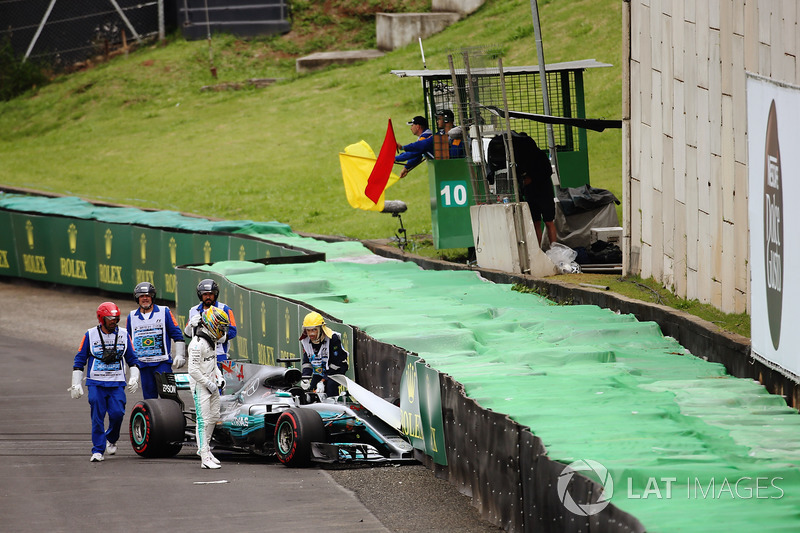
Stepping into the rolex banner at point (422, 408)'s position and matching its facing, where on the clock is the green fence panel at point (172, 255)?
The green fence panel is roughly at 4 o'clock from the rolex banner.

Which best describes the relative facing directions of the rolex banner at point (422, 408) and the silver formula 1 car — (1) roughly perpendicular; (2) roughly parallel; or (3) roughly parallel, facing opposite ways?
roughly perpendicular

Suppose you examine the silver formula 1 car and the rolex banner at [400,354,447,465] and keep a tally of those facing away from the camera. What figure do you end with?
0

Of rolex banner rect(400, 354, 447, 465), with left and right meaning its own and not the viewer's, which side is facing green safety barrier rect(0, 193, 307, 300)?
right

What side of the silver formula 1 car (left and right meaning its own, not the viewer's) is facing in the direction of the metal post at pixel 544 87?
left

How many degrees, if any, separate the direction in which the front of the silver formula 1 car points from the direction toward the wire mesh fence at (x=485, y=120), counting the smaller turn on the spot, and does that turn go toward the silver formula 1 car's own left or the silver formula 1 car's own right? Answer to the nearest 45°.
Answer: approximately 90° to the silver formula 1 car's own left

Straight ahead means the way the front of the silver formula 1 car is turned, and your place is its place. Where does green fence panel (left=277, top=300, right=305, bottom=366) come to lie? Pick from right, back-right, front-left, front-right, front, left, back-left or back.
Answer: back-left

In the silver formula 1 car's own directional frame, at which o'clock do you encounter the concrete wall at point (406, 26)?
The concrete wall is roughly at 8 o'clock from the silver formula 1 car.

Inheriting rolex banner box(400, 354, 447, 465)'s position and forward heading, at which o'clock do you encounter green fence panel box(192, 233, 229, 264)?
The green fence panel is roughly at 4 o'clock from the rolex banner.

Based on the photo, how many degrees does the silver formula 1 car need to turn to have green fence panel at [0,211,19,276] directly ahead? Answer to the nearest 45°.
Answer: approximately 135° to its left

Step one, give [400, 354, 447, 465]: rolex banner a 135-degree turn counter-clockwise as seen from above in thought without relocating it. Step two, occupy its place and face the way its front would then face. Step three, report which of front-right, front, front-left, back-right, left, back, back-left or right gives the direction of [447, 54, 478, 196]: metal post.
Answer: left

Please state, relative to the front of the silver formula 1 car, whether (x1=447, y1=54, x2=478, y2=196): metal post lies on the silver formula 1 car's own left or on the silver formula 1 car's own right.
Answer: on the silver formula 1 car's own left

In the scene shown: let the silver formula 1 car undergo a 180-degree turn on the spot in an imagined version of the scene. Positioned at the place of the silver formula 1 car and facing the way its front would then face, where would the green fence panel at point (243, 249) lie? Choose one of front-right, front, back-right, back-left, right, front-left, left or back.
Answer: front-right

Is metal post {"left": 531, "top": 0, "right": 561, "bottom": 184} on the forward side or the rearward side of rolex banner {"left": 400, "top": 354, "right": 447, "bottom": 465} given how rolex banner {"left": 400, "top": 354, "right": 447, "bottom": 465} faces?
on the rearward side

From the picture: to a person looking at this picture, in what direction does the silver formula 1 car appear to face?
facing the viewer and to the right of the viewer

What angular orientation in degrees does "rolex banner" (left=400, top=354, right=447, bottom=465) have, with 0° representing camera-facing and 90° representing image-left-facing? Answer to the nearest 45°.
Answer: approximately 45°

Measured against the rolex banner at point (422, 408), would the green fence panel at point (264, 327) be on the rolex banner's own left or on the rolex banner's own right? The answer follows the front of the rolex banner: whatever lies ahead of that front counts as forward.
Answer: on the rolex banner's own right
